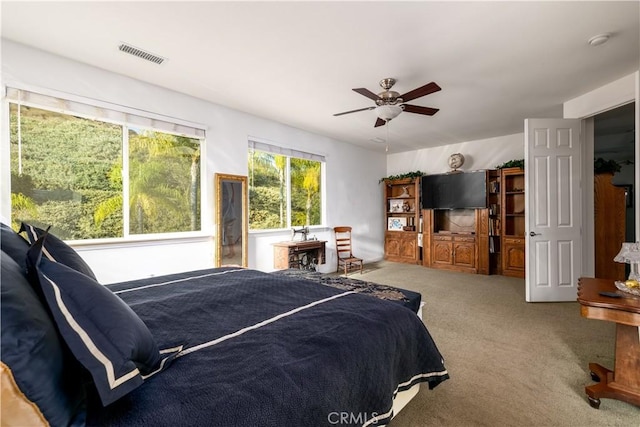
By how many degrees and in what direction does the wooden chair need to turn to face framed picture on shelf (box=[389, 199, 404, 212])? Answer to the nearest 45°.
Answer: approximately 90° to its left

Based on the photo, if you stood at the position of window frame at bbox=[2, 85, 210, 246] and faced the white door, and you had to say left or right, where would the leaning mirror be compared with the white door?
left

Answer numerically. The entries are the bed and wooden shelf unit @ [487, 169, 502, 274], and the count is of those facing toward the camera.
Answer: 1

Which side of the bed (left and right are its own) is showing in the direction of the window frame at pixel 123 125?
left

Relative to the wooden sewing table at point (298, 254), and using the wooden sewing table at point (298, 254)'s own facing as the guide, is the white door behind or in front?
in front

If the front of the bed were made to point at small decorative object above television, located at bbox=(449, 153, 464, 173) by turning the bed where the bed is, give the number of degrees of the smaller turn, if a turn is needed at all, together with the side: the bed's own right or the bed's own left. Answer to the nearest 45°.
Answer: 0° — it already faces it

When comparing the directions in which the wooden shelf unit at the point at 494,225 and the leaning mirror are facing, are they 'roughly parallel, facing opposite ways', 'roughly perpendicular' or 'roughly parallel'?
roughly perpendicular

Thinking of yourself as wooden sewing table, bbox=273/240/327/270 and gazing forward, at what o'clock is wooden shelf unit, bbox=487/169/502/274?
The wooden shelf unit is roughly at 10 o'clock from the wooden sewing table.

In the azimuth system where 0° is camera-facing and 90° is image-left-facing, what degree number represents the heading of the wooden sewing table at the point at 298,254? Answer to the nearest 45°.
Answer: approximately 315°

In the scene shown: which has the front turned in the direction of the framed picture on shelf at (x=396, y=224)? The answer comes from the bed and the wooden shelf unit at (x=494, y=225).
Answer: the bed

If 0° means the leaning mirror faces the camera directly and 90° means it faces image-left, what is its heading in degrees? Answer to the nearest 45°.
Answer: approximately 315°
